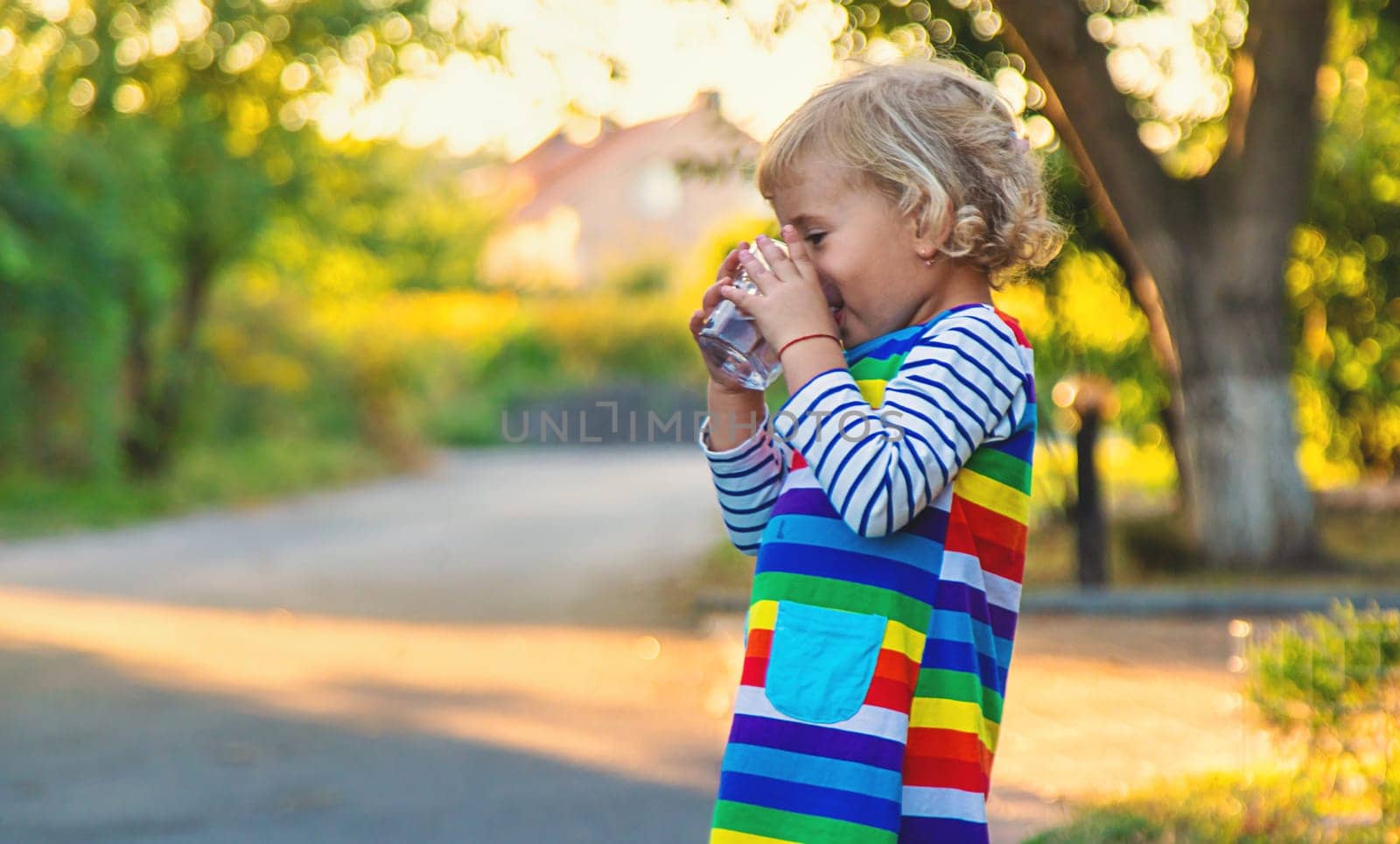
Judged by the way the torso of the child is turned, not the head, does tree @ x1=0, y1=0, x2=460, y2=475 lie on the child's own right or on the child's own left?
on the child's own right

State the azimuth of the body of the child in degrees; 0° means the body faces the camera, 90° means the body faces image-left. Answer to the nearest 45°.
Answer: approximately 45°

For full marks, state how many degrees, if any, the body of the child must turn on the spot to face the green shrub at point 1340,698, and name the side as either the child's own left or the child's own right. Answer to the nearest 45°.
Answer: approximately 180°

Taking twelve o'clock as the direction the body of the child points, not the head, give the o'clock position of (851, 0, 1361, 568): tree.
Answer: The tree is roughly at 5 o'clock from the child.
